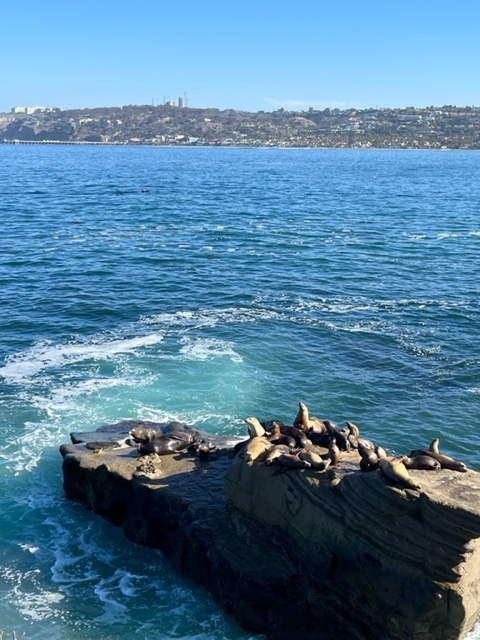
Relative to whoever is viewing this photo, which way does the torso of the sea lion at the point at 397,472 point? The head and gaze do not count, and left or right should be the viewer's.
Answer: facing away from the viewer and to the left of the viewer

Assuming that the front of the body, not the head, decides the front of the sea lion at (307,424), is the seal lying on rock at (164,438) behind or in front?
in front

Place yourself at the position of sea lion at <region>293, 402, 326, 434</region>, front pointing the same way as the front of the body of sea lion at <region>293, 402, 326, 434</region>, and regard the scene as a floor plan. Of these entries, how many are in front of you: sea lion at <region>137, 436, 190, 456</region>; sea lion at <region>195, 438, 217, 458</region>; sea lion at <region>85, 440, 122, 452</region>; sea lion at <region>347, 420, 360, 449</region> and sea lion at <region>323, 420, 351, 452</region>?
3

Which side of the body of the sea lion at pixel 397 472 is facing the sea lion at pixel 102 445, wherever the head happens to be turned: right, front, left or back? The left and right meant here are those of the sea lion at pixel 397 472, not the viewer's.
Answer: front

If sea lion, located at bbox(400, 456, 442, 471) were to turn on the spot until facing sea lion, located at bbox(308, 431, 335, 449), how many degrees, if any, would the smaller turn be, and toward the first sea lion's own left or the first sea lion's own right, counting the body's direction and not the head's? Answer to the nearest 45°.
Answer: approximately 45° to the first sea lion's own right

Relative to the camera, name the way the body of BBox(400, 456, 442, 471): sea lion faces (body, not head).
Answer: to the viewer's left

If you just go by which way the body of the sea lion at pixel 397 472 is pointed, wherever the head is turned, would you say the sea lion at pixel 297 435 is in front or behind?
in front

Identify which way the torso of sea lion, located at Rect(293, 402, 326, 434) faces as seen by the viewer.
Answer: to the viewer's left

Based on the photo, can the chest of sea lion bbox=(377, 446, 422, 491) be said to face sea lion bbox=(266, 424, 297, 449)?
yes
